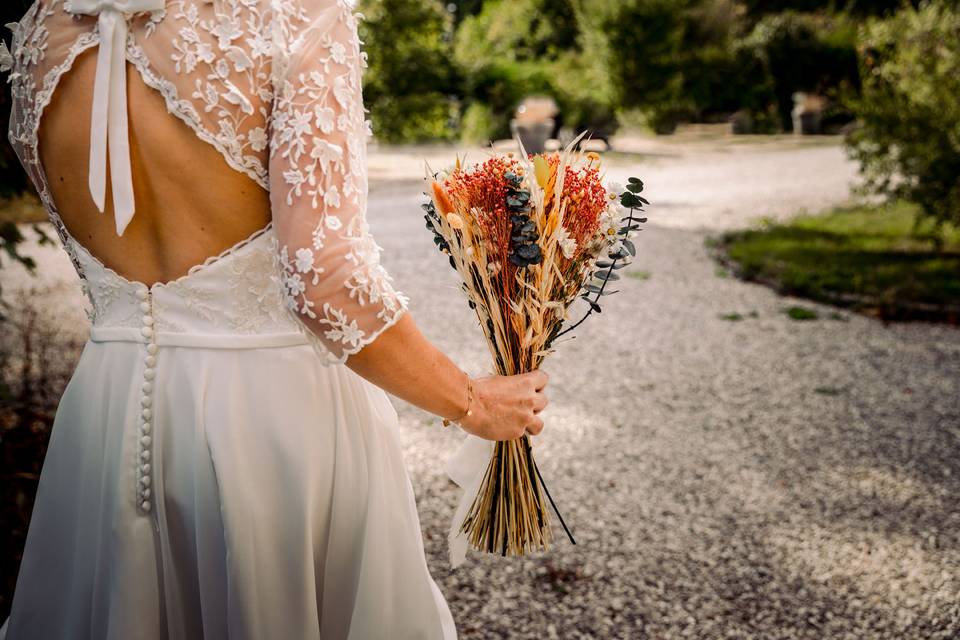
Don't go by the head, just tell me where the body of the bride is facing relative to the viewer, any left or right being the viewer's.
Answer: facing away from the viewer and to the right of the viewer

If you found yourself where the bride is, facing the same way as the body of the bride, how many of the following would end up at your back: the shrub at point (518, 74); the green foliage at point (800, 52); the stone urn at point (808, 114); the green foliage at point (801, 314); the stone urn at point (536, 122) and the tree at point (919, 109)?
0

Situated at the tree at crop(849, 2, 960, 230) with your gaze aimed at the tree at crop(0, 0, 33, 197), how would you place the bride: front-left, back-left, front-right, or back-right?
front-left

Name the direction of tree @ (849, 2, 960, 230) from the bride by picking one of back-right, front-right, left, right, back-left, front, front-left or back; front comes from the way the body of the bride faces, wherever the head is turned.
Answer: front

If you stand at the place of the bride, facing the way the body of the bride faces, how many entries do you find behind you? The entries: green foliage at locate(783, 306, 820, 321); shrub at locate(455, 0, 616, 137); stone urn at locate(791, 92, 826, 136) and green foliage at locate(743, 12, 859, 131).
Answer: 0

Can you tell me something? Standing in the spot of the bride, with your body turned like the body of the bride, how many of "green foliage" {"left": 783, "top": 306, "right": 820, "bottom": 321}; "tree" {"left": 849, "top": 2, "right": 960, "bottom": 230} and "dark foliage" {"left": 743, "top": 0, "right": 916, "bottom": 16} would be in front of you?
3

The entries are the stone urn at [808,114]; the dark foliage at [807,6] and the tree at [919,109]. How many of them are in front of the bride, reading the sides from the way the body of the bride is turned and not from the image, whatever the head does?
3

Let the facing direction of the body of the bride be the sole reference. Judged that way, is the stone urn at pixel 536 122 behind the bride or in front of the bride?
in front

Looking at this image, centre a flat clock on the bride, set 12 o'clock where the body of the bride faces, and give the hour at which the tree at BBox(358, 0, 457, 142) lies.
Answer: The tree is roughly at 11 o'clock from the bride.

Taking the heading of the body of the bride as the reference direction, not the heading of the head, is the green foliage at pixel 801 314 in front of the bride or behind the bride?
in front

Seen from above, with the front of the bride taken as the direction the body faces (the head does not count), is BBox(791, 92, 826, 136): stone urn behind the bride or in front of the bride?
in front

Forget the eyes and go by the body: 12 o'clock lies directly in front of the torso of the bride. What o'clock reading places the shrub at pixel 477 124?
The shrub is roughly at 11 o'clock from the bride.
